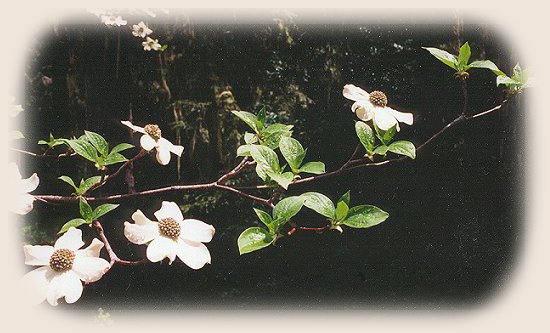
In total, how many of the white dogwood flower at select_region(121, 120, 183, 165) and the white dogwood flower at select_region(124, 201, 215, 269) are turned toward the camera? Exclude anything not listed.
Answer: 2

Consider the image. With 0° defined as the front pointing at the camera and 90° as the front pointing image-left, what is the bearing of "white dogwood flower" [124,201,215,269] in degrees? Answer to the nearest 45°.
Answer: approximately 0°

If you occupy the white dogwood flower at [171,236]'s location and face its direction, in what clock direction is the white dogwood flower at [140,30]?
the white dogwood flower at [140,30] is roughly at 6 o'clock from the white dogwood flower at [171,236].

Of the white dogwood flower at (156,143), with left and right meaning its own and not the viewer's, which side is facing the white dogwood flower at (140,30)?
back

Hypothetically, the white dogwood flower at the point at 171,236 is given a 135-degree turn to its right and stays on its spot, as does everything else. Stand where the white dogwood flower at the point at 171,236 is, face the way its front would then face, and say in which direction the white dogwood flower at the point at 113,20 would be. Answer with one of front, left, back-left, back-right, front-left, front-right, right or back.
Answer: front-right

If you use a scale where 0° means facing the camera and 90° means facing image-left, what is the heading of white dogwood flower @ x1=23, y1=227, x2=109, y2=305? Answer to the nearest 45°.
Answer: approximately 0°
